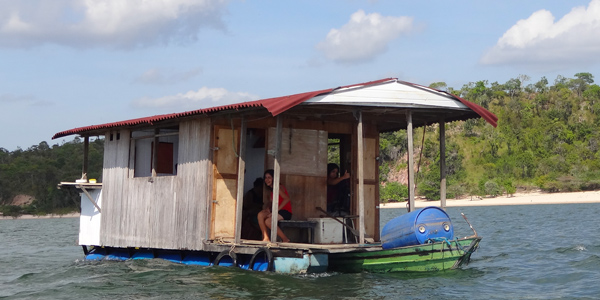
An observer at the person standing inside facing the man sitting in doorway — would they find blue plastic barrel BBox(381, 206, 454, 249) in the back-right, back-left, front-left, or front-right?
back-left

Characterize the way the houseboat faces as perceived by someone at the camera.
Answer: facing the viewer and to the right of the viewer
